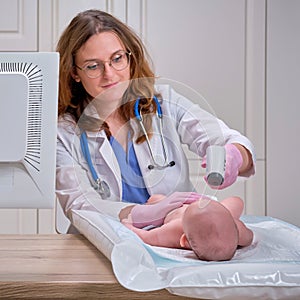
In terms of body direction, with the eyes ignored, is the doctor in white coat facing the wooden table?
yes

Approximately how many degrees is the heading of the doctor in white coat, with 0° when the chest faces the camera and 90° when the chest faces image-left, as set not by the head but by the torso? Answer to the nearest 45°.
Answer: approximately 0°

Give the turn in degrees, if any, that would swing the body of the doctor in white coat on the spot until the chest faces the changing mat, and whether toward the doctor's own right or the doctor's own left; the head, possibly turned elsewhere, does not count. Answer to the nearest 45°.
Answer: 0° — they already face it
